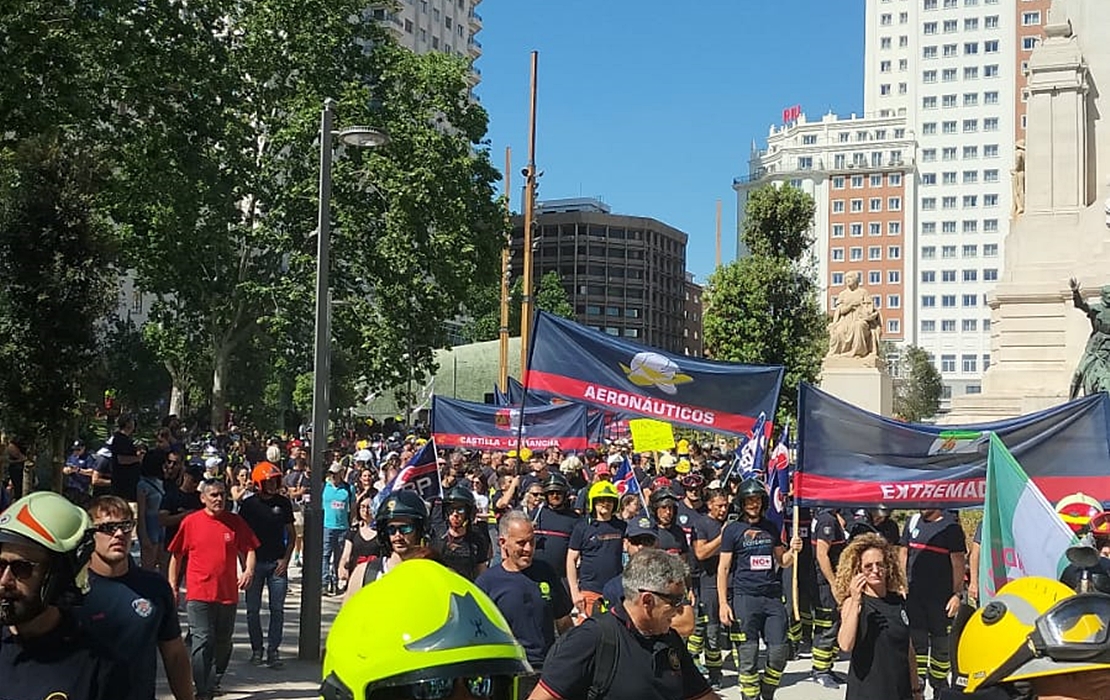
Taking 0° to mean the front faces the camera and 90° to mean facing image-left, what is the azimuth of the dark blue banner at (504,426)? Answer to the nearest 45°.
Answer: approximately 0°

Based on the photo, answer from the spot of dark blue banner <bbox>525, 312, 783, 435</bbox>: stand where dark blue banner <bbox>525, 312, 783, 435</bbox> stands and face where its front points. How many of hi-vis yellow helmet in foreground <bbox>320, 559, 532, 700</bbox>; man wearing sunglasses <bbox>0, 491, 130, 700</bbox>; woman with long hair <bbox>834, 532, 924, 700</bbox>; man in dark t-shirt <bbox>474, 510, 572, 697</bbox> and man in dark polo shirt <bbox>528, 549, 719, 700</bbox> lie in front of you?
5

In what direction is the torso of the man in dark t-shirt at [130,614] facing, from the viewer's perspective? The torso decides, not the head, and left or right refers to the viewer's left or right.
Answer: facing the viewer

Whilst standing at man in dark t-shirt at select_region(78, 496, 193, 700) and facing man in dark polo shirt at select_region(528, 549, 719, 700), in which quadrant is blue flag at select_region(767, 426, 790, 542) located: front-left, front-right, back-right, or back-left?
front-left

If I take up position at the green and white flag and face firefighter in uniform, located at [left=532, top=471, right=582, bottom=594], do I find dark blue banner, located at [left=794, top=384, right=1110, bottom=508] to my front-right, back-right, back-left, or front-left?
front-right

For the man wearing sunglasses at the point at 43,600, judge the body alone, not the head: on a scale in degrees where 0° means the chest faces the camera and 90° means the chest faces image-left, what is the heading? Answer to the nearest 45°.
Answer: approximately 45°

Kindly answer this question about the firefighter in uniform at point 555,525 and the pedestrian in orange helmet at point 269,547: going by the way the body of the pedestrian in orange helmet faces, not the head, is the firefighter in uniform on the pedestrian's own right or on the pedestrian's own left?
on the pedestrian's own left

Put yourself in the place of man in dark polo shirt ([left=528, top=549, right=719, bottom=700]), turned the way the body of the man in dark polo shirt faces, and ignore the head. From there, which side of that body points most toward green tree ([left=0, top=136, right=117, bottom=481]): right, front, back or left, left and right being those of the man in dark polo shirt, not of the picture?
back

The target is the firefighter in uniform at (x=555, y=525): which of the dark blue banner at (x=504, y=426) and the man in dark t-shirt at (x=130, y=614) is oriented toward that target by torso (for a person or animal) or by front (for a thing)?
the dark blue banner

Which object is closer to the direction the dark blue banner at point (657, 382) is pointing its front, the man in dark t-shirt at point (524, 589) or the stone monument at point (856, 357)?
the man in dark t-shirt

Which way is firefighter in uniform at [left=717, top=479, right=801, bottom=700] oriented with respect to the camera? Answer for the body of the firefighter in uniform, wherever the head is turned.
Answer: toward the camera

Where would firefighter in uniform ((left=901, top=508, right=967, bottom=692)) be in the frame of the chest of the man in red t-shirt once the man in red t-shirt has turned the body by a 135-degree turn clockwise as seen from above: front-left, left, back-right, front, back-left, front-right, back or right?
back-right

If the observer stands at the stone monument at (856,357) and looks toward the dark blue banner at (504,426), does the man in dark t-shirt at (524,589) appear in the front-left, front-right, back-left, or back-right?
front-left

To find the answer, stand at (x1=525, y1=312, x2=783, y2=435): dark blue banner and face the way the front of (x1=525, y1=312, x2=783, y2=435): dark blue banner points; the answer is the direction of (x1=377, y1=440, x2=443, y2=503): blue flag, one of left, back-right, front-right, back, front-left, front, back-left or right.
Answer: front-right

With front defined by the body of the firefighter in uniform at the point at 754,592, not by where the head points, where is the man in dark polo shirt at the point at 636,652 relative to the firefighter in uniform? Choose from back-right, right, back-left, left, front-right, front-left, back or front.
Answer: front

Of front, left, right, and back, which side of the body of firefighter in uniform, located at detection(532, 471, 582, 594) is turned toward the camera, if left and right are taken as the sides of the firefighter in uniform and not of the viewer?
front
